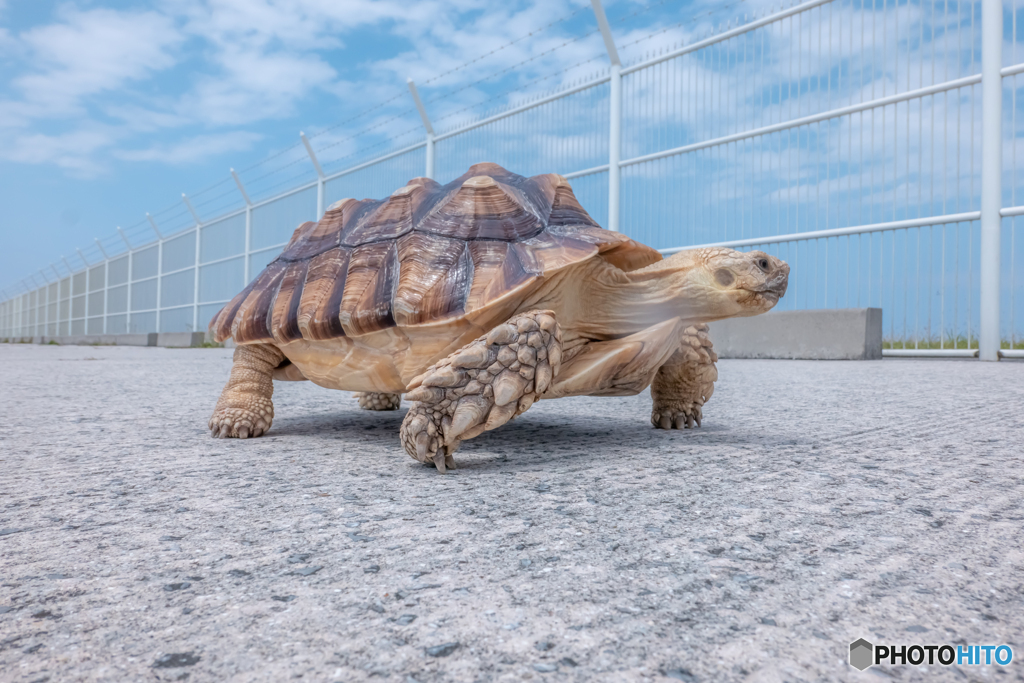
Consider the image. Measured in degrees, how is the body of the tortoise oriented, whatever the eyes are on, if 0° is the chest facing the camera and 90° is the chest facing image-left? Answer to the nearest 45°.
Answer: approximately 315°

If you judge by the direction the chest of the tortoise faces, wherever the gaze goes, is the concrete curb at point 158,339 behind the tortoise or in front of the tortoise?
behind

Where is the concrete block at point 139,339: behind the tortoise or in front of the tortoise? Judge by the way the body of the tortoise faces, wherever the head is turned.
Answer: behind

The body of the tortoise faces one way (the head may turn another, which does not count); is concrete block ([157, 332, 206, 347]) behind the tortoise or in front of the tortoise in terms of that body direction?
behind

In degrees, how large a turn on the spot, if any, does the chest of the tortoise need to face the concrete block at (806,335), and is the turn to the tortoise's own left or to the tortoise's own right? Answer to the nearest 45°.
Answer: approximately 90° to the tortoise's own left
